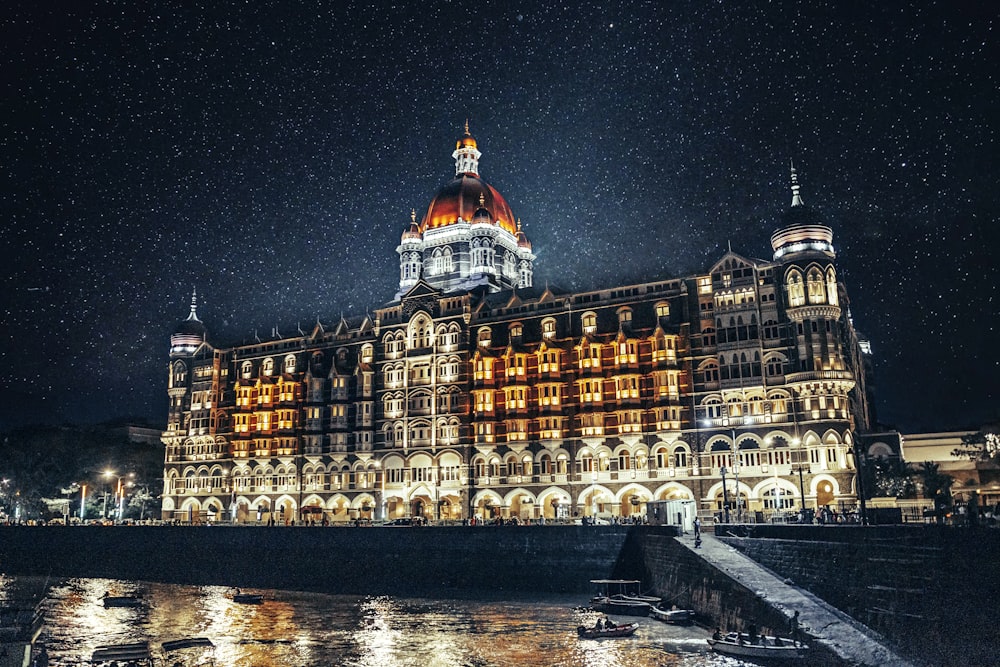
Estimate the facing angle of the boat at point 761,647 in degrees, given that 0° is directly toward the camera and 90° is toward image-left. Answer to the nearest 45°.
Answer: approximately 90°

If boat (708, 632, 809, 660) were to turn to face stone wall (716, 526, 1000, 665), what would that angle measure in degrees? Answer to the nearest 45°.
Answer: approximately 180°

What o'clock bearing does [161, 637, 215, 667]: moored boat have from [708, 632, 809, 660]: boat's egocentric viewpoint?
The moored boat is roughly at 12 o'clock from the boat.

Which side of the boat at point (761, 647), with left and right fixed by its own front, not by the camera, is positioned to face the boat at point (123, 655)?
front

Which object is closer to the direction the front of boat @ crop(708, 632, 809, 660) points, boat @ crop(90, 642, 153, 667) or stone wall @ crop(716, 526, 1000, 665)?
the boat

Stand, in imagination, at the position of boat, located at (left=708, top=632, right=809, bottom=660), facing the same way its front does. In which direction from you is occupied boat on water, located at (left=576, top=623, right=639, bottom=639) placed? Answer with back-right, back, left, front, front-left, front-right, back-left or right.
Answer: front-right

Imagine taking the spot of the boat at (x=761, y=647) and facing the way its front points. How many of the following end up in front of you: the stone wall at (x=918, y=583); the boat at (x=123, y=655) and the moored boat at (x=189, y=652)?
2

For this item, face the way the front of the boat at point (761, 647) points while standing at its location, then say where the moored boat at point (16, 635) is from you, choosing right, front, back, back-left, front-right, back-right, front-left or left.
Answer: front-left
